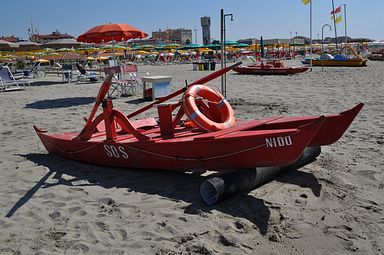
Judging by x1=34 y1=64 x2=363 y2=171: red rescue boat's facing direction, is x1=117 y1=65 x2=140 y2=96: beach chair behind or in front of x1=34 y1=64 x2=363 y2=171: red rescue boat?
behind

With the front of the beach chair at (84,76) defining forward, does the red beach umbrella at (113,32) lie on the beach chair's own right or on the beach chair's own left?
on the beach chair's own right

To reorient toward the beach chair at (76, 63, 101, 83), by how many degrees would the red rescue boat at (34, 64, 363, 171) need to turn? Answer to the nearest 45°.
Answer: approximately 135° to its left
